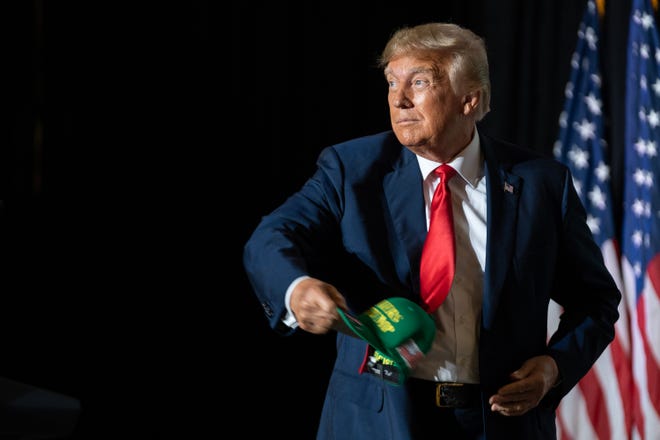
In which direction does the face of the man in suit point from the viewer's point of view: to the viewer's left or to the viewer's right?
to the viewer's left

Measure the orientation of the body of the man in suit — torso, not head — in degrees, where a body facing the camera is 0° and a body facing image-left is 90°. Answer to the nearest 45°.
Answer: approximately 0°

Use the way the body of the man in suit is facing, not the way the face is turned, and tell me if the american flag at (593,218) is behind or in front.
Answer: behind

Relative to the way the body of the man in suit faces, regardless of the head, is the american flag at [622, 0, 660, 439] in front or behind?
behind
